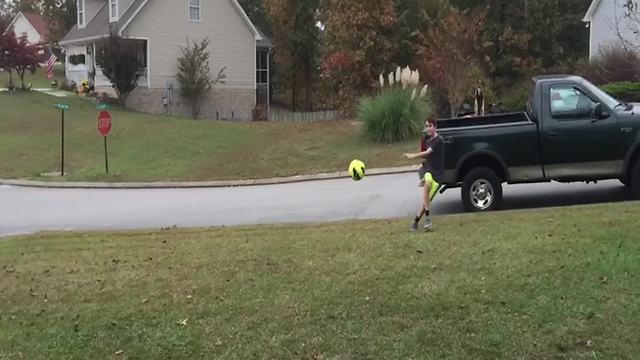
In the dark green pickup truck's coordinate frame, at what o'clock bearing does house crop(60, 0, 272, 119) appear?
The house is roughly at 8 o'clock from the dark green pickup truck.

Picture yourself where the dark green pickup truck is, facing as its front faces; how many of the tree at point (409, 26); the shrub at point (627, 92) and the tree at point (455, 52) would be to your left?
3

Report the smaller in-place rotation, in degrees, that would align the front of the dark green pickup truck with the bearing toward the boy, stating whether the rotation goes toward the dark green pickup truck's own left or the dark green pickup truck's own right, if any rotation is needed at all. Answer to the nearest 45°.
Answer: approximately 135° to the dark green pickup truck's own right

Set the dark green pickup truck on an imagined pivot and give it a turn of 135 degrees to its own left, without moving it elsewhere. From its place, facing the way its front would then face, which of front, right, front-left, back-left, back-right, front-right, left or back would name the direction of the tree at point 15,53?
front

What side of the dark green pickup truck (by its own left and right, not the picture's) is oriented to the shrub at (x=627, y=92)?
left

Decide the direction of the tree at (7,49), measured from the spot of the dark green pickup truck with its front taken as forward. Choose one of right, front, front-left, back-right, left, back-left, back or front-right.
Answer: back-left

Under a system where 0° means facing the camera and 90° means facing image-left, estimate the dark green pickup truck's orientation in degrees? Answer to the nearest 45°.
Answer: approximately 270°

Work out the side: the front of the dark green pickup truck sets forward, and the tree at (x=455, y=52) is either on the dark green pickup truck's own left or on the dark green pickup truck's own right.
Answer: on the dark green pickup truck's own left

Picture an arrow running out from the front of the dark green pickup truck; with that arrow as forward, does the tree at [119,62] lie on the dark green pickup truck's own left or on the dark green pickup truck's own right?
on the dark green pickup truck's own left

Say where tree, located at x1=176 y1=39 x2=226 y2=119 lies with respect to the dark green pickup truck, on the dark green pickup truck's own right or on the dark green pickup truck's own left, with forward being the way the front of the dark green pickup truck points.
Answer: on the dark green pickup truck's own left

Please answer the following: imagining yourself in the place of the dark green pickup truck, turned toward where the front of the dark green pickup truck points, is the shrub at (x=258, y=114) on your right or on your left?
on your left
